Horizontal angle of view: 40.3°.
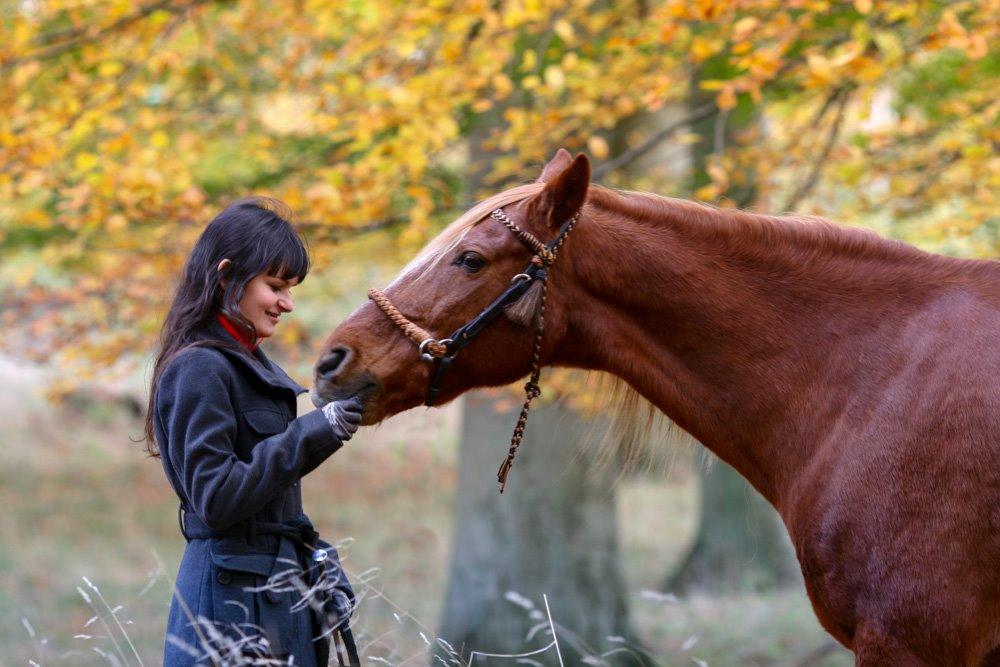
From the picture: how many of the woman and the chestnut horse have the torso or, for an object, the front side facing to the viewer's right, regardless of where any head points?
1

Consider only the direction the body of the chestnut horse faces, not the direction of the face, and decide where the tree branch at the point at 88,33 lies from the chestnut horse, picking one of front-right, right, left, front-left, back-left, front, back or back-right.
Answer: front-right

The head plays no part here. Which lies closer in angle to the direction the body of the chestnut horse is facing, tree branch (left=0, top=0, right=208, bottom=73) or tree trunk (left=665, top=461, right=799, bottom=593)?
the tree branch

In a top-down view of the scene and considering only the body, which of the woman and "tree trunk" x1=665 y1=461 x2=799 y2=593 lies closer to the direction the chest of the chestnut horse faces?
the woman

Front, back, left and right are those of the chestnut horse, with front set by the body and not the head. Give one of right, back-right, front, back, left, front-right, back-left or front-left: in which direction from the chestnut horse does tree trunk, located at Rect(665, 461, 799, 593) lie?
right

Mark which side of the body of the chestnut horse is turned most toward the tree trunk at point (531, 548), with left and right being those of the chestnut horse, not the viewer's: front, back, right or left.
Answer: right

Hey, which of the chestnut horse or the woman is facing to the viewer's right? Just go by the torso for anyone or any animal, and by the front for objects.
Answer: the woman

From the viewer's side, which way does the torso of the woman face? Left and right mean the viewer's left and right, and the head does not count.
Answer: facing to the right of the viewer

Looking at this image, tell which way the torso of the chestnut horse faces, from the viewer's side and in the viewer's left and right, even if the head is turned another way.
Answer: facing to the left of the viewer

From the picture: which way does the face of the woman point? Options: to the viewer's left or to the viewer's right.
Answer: to the viewer's right

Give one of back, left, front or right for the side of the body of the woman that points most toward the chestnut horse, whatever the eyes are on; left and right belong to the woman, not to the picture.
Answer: front

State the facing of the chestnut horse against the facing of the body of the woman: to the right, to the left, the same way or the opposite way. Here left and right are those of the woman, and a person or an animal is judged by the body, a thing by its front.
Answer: the opposite way
